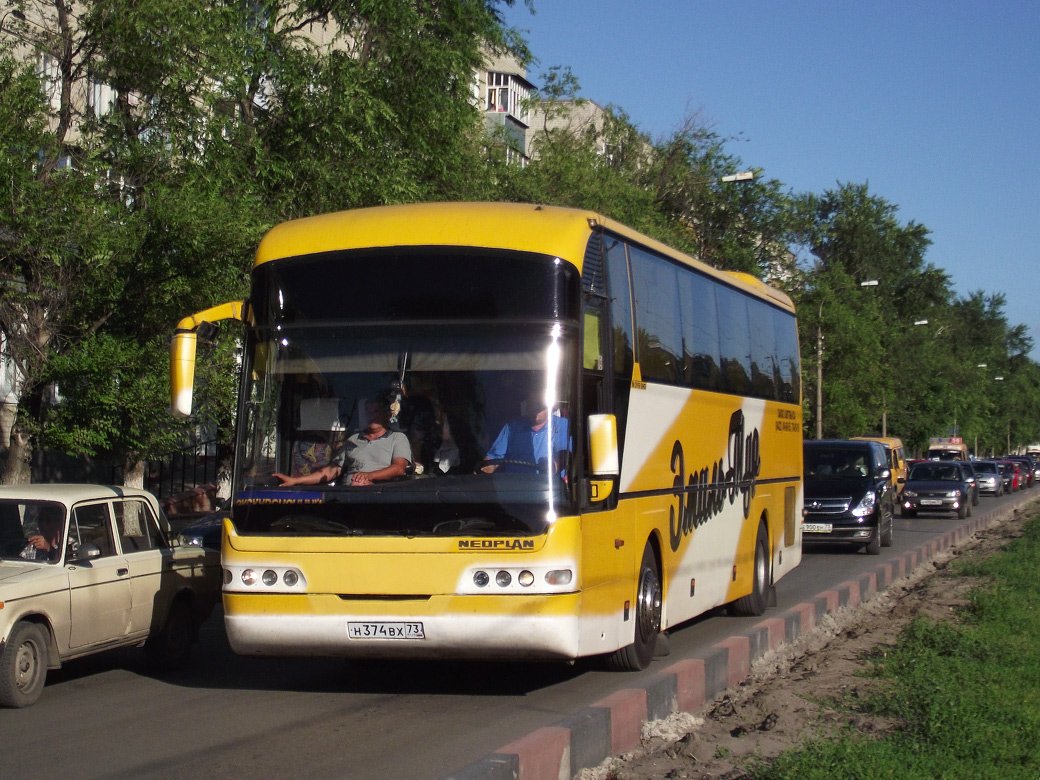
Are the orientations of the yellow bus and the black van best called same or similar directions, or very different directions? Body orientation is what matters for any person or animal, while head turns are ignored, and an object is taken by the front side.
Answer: same or similar directions

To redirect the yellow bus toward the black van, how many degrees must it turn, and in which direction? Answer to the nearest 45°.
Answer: approximately 180°

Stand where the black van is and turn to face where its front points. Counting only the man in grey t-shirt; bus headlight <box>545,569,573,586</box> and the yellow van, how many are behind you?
1

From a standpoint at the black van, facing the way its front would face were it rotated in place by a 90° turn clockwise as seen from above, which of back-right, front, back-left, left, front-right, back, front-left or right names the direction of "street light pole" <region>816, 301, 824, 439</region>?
right

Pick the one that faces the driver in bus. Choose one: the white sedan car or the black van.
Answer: the black van

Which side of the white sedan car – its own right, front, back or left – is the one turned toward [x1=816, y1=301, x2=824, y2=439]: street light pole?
back

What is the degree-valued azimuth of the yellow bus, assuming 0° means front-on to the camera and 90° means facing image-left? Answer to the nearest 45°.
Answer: approximately 45°

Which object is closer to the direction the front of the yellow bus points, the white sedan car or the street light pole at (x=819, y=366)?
the white sedan car

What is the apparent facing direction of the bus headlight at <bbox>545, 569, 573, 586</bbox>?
toward the camera

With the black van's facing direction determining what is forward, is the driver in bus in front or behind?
in front

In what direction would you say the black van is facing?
toward the camera

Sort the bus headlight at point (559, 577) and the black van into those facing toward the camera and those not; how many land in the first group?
2

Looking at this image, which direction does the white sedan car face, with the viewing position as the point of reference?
facing the viewer and to the left of the viewer

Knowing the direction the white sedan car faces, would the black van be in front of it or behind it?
behind
